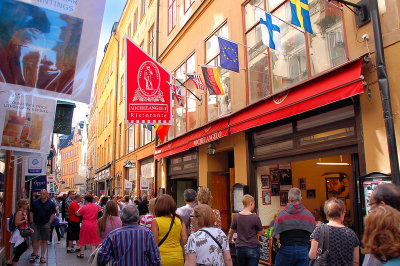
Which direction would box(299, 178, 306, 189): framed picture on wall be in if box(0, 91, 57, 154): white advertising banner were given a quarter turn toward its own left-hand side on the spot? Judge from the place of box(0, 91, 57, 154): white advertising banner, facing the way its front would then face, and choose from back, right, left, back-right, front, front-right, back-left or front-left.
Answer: front

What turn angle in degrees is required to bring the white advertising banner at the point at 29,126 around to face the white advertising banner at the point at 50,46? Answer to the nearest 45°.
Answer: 0° — it already faces it

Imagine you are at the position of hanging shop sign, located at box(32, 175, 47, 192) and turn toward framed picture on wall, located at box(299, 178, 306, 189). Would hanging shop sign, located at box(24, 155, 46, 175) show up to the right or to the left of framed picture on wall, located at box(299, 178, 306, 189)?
right

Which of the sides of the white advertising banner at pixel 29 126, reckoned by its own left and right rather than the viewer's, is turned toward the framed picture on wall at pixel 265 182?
left

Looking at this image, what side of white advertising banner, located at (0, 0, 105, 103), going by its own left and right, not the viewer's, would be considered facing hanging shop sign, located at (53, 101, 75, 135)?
back

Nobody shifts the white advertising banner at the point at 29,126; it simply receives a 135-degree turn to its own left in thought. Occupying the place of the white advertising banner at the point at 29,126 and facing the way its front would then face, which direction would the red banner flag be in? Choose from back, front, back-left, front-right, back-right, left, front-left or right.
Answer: front

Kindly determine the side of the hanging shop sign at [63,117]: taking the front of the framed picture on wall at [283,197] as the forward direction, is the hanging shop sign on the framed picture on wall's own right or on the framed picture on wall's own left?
on the framed picture on wall's own right

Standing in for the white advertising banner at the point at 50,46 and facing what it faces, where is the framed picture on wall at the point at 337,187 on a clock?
The framed picture on wall is roughly at 8 o'clock from the white advertising banner.

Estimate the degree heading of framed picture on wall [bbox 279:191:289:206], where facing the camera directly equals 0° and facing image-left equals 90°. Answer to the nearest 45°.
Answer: approximately 45°

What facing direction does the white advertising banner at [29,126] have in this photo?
toward the camera

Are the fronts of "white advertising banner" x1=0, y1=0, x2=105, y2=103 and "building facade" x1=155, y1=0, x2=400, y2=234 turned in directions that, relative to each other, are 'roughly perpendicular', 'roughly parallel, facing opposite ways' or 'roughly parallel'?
roughly perpendicular
